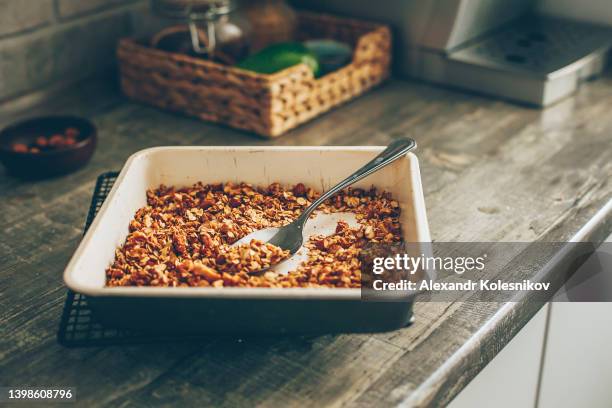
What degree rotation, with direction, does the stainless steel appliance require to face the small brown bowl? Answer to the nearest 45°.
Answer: approximately 90° to its right

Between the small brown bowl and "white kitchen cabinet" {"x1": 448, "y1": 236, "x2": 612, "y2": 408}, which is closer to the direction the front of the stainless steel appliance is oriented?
the white kitchen cabinet

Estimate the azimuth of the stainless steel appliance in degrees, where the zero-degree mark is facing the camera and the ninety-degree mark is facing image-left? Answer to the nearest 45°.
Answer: approximately 315°

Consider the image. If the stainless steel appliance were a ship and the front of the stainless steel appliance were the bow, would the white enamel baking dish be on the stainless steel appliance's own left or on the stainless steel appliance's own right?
on the stainless steel appliance's own right

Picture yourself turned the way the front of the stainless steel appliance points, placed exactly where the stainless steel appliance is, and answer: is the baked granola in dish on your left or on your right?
on your right

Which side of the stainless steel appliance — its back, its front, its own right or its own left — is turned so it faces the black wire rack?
right
